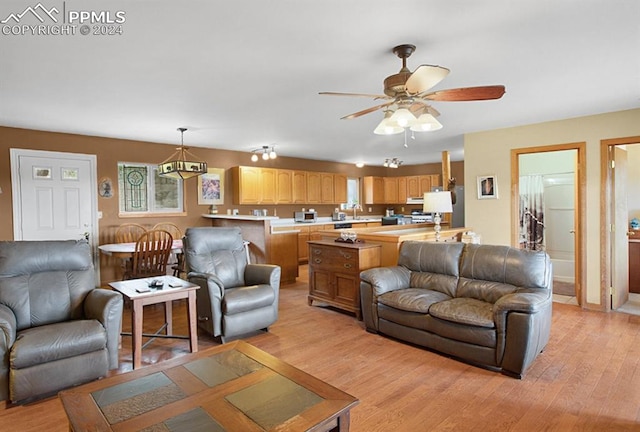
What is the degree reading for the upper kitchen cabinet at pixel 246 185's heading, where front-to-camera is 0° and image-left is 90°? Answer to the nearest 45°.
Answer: approximately 315°

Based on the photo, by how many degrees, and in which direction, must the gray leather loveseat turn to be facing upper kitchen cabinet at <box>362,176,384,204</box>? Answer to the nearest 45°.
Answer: approximately 135° to its right

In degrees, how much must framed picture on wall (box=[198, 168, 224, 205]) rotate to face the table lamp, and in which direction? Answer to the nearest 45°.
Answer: approximately 45° to its left

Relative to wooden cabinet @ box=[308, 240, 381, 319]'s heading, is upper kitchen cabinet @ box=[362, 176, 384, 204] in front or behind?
behind

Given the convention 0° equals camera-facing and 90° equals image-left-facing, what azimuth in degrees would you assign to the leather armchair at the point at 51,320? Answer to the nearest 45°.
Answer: approximately 315°

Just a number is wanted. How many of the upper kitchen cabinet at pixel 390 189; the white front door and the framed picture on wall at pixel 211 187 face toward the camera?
3

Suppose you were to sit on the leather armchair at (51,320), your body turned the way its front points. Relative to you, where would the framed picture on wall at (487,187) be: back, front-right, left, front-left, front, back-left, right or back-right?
front-left

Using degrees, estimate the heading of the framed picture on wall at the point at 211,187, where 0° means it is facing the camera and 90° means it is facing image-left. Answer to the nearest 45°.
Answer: approximately 0°

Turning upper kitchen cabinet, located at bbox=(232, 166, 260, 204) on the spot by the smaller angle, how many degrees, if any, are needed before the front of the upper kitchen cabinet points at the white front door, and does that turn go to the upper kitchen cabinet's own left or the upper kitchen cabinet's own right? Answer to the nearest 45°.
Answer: approximately 90° to the upper kitchen cabinet's own right

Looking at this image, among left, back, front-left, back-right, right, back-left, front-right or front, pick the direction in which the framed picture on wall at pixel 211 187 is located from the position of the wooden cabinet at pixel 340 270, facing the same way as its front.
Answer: right

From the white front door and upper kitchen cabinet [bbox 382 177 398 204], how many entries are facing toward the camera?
2

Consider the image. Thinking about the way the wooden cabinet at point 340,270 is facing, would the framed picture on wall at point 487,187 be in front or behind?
behind

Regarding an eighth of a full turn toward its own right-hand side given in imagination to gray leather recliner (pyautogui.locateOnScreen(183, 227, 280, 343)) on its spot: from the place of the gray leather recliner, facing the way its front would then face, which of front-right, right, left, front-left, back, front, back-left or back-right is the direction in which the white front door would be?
back-right

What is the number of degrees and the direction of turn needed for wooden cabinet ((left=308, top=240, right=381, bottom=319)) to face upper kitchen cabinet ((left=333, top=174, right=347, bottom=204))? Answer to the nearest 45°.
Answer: approximately 135° to its right

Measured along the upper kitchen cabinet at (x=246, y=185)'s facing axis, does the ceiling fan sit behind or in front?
in front

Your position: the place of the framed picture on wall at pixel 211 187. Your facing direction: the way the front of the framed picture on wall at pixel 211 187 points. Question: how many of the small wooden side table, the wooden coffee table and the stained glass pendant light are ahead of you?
3

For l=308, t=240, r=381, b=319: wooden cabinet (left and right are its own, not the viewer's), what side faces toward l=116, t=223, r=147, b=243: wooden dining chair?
right
